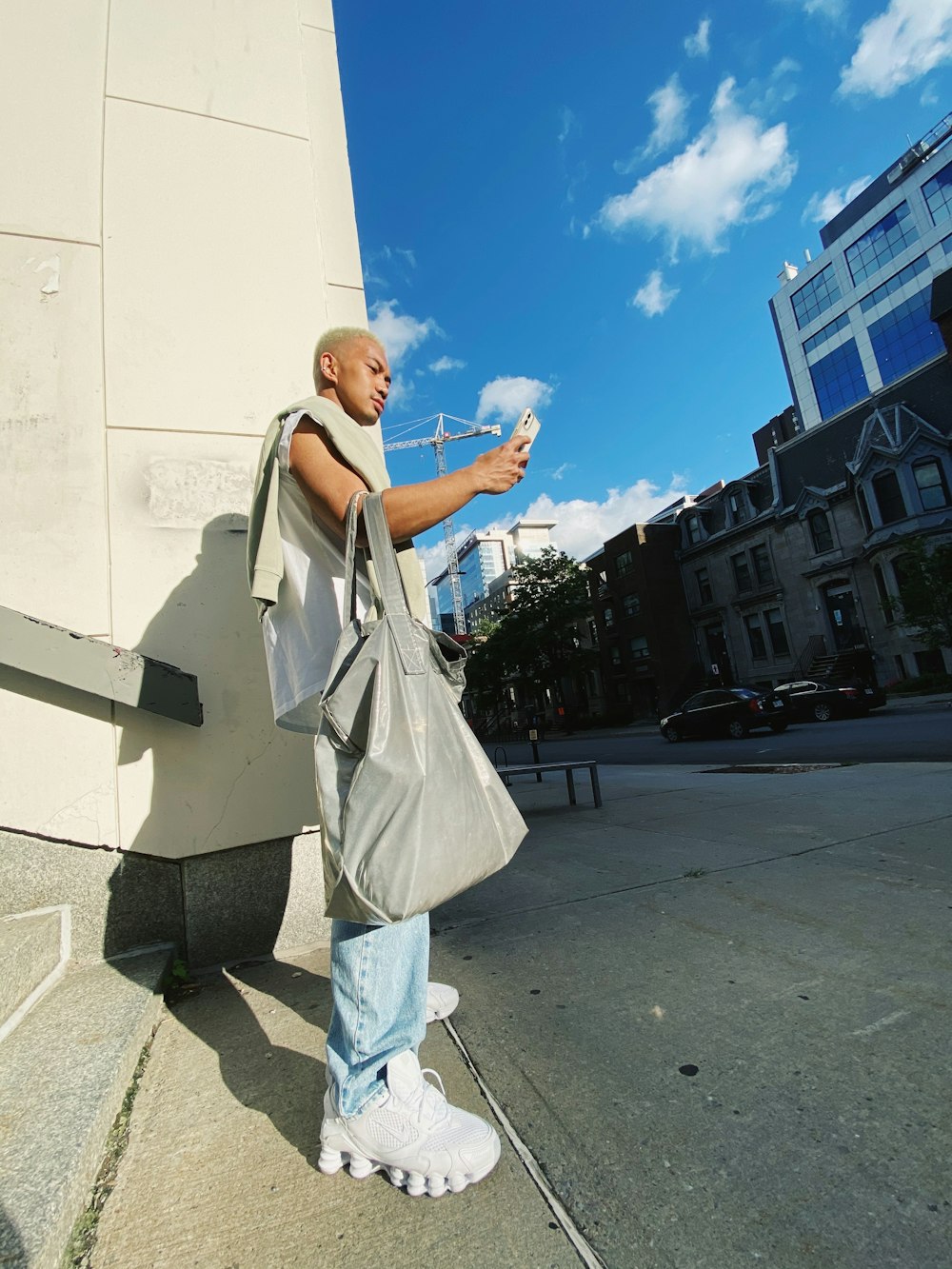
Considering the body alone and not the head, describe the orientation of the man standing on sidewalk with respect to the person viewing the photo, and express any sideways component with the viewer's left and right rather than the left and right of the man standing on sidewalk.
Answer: facing to the right of the viewer

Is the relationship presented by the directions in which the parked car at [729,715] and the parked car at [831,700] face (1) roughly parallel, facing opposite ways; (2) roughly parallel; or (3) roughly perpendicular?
roughly parallel

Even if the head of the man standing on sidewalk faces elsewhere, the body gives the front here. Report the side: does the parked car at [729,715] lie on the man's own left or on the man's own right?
on the man's own left
